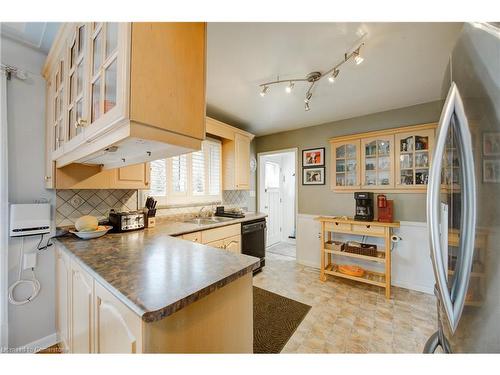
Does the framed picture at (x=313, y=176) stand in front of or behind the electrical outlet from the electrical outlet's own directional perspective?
in front

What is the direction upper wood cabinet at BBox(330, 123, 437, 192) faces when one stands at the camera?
facing the viewer and to the left of the viewer

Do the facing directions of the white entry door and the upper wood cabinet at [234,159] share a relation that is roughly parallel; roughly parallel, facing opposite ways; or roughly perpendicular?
roughly parallel

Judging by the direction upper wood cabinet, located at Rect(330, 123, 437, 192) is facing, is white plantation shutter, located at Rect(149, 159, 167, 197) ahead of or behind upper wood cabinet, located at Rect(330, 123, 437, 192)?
ahead

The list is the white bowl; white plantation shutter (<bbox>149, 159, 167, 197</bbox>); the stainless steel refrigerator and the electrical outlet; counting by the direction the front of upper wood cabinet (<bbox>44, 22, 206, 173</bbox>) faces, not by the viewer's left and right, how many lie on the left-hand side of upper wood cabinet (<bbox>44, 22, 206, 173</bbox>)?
1

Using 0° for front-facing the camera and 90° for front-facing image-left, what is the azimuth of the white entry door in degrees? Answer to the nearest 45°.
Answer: approximately 315°

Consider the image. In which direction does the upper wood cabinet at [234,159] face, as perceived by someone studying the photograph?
facing the viewer and to the right of the viewer

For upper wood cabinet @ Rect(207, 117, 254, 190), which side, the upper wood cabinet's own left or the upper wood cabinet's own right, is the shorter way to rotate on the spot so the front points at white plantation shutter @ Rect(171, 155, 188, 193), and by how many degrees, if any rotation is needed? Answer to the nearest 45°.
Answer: approximately 90° to the upper wood cabinet's own right

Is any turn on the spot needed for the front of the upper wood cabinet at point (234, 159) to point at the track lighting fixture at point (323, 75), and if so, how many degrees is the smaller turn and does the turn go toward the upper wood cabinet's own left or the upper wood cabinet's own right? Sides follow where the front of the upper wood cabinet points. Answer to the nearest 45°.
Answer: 0° — it already faces it

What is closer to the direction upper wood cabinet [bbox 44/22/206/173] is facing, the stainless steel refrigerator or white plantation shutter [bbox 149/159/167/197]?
the stainless steel refrigerator

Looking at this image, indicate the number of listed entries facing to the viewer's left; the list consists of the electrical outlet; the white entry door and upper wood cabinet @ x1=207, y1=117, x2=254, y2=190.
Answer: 0

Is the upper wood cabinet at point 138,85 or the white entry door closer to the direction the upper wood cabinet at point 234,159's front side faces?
the upper wood cabinet
